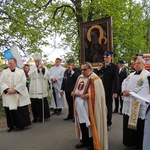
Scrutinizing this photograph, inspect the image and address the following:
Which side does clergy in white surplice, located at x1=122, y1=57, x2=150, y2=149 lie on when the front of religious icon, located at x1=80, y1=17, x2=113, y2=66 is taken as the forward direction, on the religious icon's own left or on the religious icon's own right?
on the religious icon's own left

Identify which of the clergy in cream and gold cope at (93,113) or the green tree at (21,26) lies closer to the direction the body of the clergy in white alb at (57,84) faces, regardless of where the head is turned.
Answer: the clergy in cream and gold cope

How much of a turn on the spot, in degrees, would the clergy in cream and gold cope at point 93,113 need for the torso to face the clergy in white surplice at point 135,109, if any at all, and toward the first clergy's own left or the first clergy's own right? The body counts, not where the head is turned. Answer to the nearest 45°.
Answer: approximately 135° to the first clergy's own left

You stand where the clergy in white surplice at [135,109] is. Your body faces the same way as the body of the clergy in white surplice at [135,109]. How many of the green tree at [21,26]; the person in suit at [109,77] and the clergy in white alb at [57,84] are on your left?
0

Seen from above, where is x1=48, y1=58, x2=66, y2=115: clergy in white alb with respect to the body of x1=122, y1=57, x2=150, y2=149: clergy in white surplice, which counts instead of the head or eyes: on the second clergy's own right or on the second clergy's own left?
on the second clergy's own right

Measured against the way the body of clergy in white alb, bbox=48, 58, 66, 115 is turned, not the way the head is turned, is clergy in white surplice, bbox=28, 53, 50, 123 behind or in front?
in front

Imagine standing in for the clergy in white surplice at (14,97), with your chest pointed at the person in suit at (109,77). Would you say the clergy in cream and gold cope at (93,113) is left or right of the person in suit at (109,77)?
right

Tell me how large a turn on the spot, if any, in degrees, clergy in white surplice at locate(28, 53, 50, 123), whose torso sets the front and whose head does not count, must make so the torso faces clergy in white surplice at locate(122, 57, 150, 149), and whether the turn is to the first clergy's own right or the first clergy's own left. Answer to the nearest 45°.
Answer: approximately 45° to the first clergy's own left

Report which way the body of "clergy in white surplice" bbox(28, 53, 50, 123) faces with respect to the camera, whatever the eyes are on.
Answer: toward the camera

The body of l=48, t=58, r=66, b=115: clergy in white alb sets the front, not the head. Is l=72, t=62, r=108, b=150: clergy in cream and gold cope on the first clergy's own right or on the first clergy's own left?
on the first clergy's own left

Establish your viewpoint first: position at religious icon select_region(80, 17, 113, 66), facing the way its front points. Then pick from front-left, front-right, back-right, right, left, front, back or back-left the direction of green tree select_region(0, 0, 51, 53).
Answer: right

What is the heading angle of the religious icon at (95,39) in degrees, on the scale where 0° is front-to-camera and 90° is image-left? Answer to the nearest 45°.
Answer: approximately 45°

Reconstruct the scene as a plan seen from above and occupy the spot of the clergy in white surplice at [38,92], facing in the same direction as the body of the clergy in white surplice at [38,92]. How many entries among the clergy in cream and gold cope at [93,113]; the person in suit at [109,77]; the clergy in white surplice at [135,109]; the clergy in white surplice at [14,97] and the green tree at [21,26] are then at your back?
1

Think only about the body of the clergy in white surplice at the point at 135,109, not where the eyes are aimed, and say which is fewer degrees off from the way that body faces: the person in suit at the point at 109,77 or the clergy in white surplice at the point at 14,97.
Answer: the clergy in white surplice at the point at 14,97

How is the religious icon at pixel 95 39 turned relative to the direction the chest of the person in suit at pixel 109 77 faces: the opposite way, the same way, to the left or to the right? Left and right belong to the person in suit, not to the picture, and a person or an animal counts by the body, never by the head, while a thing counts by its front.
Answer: the same way

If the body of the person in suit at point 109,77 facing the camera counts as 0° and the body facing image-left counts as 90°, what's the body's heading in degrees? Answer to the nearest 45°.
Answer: approximately 45°

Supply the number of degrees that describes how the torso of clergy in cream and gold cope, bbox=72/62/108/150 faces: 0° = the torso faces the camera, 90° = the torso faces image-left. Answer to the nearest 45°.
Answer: approximately 45°

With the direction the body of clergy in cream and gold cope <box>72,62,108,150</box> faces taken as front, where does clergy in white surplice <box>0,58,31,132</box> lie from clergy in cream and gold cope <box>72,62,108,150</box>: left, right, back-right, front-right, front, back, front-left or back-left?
right
